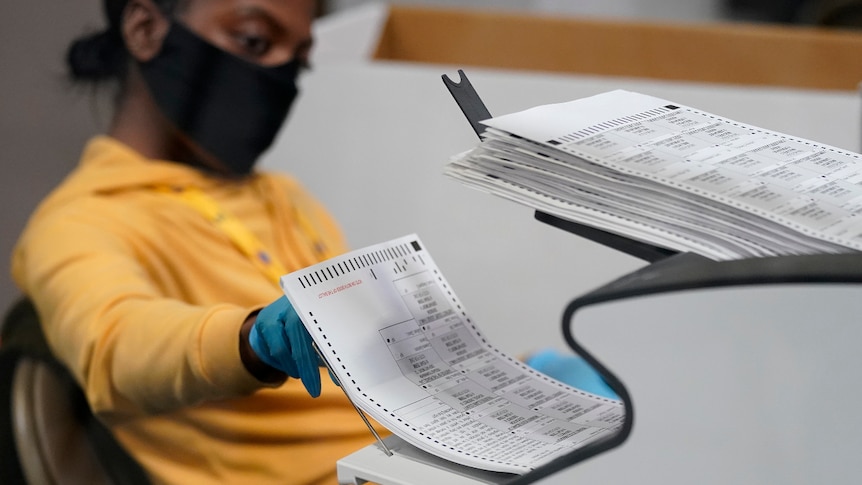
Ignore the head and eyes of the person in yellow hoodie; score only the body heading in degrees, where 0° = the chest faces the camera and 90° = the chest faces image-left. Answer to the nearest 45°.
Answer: approximately 315°

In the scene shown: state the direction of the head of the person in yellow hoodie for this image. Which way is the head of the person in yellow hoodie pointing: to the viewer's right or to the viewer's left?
to the viewer's right
